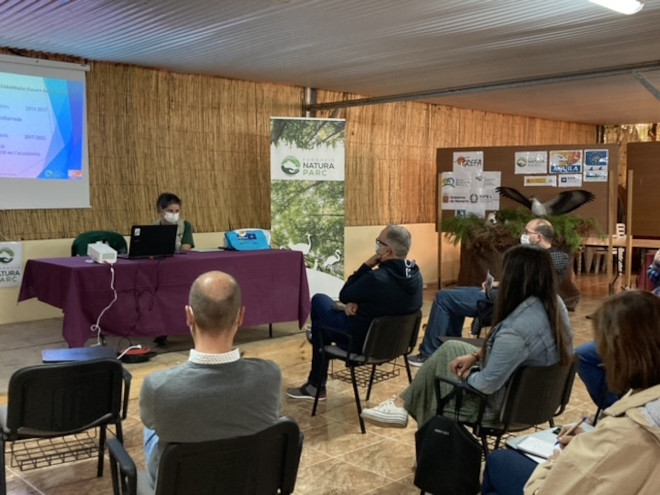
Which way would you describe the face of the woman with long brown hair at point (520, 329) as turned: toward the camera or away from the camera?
away from the camera

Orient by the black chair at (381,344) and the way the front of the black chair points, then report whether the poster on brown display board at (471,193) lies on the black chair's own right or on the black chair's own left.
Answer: on the black chair's own right

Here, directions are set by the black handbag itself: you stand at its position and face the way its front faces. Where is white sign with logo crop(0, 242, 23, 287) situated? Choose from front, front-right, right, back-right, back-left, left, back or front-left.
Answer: back-right

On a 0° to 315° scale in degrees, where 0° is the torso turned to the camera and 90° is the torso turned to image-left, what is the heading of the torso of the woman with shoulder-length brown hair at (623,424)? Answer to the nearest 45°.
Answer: approximately 135°

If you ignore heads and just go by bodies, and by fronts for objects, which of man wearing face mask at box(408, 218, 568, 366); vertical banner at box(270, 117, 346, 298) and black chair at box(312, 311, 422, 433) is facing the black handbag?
the vertical banner

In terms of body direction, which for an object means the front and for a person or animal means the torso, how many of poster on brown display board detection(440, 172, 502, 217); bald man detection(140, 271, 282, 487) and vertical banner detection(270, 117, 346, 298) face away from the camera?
1

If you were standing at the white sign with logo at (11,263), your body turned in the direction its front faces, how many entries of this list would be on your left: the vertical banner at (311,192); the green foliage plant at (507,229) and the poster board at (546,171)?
3

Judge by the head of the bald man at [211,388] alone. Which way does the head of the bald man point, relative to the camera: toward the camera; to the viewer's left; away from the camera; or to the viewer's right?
away from the camera

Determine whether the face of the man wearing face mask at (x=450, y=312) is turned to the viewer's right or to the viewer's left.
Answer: to the viewer's left

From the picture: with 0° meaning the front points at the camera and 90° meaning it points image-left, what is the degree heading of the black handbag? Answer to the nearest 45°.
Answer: approximately 0°

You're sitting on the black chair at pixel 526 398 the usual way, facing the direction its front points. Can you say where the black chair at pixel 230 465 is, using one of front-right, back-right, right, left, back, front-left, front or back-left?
left

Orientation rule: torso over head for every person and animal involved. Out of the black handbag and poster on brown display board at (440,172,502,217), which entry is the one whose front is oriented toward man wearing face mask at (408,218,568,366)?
the poster on brown display board
